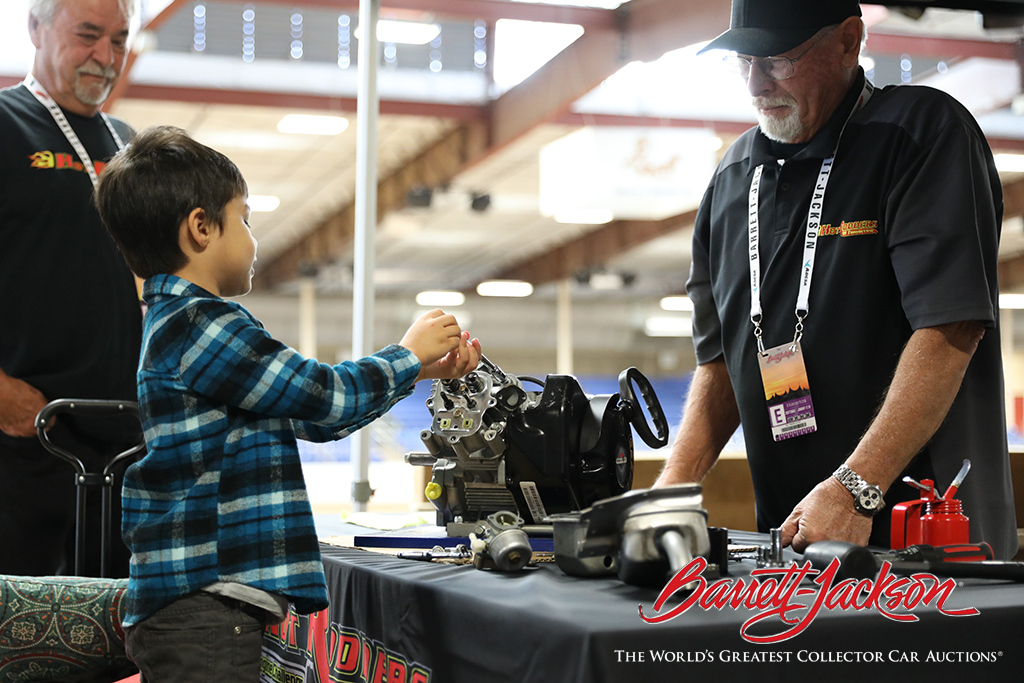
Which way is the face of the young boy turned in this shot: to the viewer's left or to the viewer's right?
to the viewer's right

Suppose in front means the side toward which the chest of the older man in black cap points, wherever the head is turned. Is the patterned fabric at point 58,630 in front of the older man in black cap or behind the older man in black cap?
in front

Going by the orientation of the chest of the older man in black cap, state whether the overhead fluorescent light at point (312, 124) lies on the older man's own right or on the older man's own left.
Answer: on the older man's own right

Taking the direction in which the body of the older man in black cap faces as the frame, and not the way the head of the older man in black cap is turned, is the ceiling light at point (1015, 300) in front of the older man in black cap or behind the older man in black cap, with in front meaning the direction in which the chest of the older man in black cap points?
behind

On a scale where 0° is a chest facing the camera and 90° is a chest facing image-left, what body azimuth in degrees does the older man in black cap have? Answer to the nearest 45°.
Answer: approximately 45°

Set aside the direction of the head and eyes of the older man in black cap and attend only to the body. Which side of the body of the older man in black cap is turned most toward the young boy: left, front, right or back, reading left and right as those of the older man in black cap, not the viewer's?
front

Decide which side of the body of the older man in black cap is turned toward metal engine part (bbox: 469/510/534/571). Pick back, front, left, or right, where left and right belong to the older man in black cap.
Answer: front

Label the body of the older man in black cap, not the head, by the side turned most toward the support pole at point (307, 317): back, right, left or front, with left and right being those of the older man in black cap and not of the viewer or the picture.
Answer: right

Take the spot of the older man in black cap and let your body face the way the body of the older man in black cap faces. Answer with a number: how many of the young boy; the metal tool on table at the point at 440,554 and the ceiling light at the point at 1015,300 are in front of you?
2

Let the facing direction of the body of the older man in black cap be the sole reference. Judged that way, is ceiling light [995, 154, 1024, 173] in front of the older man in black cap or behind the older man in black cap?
behind

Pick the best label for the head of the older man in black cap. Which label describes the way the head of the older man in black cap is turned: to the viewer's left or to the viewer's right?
to the viewer's left
